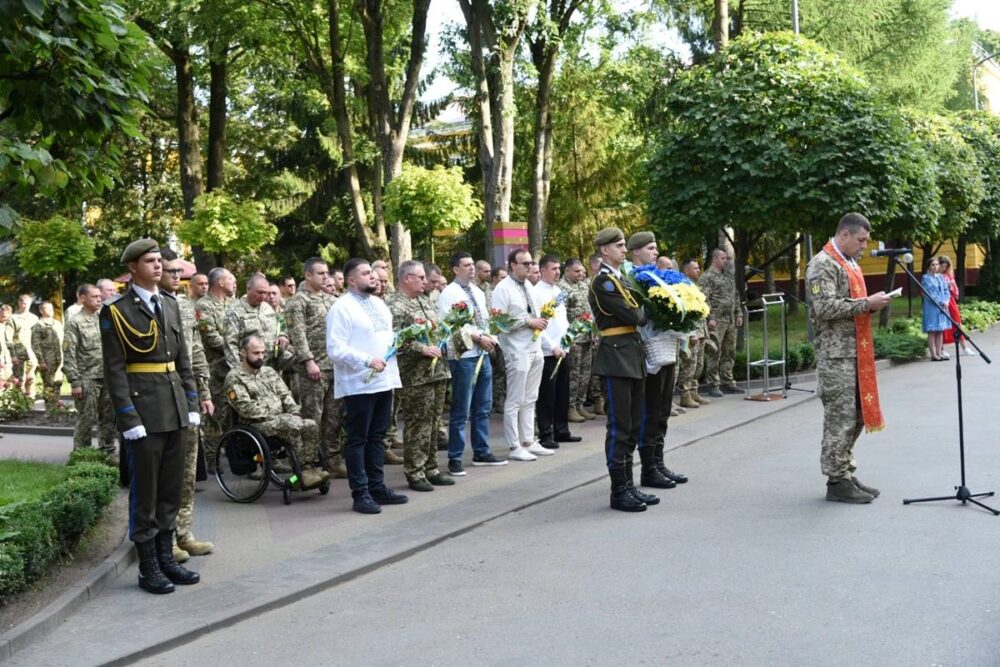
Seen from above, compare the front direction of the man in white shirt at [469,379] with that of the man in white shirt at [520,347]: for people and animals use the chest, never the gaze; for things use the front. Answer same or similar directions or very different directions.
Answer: same or similar directions

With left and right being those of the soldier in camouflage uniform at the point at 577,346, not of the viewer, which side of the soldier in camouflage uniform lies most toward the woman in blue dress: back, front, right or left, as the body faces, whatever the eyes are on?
left

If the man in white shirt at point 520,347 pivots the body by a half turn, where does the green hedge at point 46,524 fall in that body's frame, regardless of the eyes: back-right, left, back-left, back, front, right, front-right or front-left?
left

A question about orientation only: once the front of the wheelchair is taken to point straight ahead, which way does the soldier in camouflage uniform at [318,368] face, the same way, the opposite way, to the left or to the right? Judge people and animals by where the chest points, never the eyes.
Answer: the same way

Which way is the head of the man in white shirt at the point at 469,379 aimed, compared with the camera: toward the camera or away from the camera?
toward the camera

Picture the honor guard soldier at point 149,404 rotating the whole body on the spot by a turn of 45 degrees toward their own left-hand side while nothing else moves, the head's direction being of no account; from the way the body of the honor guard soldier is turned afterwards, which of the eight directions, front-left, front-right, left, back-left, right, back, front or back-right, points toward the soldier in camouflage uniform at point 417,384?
front-left

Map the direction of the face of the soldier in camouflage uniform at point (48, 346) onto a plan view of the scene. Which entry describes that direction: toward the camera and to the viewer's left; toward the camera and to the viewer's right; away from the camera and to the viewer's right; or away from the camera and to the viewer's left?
toward the camera and to the viewer's right

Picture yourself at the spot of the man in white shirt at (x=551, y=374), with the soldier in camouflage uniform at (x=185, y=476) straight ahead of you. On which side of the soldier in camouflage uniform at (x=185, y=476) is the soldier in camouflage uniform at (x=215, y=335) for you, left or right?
right

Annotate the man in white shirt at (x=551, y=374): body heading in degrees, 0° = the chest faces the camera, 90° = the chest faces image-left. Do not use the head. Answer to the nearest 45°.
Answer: approximately 315°

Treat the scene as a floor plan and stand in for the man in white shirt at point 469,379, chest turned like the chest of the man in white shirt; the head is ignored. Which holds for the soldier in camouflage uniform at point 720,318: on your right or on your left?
on your left

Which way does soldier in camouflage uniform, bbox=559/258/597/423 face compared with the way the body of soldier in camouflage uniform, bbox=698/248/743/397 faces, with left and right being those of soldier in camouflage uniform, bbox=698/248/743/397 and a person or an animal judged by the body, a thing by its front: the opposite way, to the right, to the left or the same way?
the same way

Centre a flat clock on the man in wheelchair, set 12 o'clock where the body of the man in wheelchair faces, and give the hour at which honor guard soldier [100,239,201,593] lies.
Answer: The honor guard soldier is roughly at 2 o'clock from the man in wheelchair.

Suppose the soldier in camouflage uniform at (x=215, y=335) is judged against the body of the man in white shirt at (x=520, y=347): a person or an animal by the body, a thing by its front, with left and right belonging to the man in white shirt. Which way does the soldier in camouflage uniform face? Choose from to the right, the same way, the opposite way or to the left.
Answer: the same way

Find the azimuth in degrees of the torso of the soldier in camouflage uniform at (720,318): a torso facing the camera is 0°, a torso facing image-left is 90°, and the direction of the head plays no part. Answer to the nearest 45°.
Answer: approximately 315°

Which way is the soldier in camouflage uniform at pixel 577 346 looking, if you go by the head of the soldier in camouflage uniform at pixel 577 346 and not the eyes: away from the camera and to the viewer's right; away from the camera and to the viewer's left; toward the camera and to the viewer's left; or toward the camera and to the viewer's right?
toward the camera and to the viewer's right

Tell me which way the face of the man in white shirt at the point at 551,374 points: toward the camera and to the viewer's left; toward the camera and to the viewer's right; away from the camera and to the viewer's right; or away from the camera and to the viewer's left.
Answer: toward the camera and to the viewer's right

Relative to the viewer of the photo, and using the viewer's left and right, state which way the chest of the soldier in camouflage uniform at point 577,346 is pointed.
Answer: facing the viewer and to the right of the viewer
